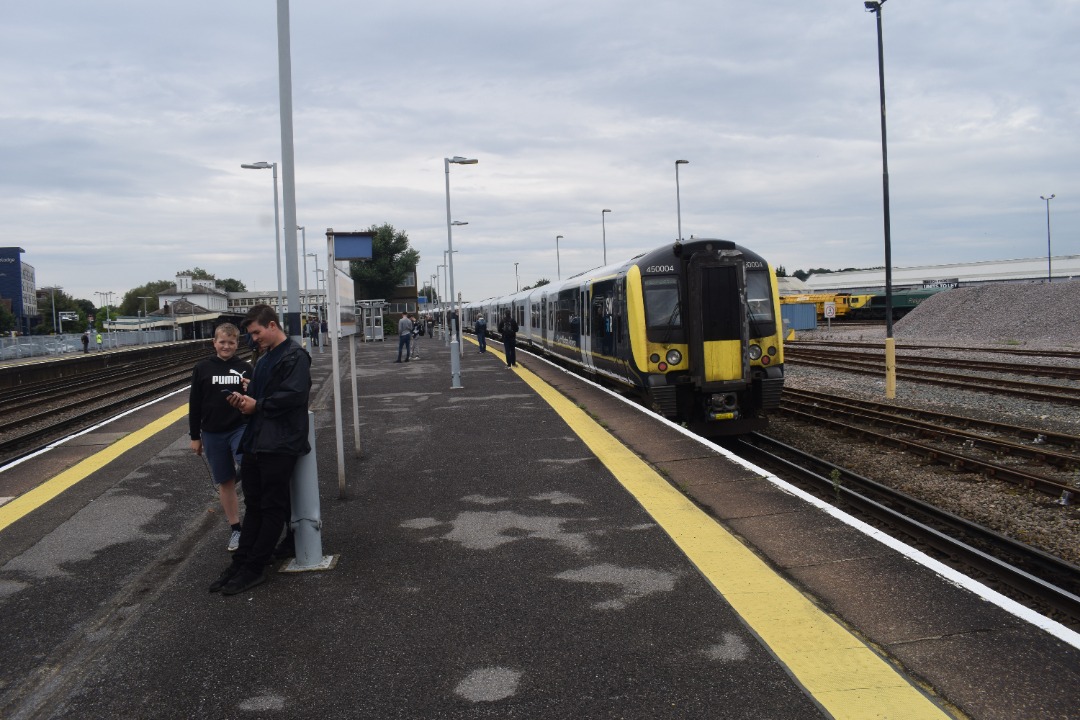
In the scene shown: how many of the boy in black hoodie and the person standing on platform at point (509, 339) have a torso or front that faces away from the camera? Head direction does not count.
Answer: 1

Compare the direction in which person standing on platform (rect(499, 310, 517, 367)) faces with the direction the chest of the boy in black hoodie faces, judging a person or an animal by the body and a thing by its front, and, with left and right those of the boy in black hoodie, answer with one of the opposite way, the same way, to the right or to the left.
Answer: the opposite way

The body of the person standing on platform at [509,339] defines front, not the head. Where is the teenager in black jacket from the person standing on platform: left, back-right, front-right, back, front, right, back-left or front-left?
back

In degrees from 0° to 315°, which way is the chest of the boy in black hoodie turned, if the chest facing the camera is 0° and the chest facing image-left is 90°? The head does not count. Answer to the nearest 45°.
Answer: approximately 0°

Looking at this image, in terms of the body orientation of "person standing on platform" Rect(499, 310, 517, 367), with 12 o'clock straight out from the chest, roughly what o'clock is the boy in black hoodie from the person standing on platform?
The boy in black hoodie is roughly at 6 o'clock from the person standing on platform.

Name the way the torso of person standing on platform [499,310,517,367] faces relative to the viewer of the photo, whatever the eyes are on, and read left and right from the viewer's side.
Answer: facing away from the viewer

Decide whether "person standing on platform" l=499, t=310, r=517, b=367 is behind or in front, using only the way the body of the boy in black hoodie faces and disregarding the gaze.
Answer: behind
